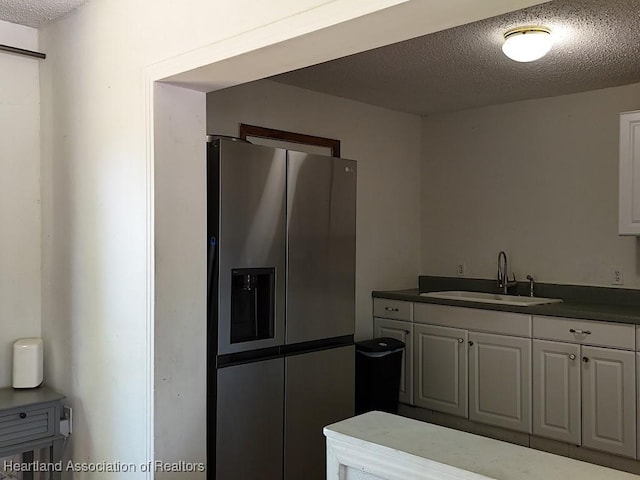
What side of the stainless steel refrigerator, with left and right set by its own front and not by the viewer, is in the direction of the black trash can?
left

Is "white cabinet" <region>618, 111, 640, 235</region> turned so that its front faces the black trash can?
no

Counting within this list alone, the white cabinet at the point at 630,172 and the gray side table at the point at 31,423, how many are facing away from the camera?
0

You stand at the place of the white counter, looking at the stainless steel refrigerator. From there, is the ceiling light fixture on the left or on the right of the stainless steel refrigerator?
right

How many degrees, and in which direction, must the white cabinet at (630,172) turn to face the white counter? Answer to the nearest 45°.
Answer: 0° — it already faces it

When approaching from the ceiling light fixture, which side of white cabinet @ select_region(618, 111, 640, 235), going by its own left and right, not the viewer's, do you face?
front

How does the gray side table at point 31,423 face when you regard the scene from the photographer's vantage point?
facing the viewer and to the right of the viewer

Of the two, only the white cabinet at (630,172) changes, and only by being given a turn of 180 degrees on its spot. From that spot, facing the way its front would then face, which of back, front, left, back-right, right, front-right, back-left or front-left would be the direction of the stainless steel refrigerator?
back-left

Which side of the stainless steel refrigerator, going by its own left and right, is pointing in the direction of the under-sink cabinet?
left

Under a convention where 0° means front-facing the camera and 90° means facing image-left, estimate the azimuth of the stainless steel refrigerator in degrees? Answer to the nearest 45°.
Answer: approximately 315°

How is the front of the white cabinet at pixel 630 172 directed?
toward the camera

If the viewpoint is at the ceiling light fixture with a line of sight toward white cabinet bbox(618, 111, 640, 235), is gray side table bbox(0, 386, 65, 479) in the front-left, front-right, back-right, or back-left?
back-left

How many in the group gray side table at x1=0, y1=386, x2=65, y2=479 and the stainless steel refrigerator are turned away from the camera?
0
